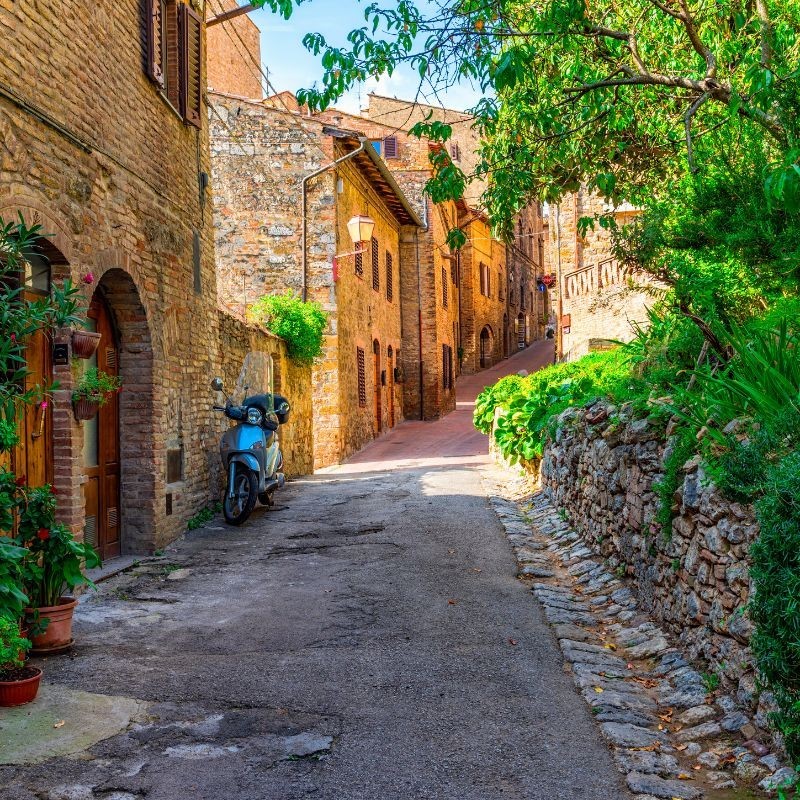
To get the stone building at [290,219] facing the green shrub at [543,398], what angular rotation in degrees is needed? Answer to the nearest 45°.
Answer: approximately 45° to its right

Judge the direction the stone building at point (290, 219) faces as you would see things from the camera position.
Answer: facing to the right of the viewer

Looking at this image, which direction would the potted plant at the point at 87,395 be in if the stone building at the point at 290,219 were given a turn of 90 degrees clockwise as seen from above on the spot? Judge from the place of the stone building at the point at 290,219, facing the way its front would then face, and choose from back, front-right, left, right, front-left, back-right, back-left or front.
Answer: front

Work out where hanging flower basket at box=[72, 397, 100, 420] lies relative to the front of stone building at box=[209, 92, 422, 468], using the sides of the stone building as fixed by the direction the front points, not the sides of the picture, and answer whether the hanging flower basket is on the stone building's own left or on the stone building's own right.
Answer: on the stone building's own right

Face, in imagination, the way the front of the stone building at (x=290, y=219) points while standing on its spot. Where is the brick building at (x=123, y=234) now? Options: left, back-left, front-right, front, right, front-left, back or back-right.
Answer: right

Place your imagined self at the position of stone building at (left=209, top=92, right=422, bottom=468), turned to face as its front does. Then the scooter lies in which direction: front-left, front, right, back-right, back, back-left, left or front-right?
right

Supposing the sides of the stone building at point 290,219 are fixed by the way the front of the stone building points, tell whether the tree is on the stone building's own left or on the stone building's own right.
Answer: on the stone building's own right

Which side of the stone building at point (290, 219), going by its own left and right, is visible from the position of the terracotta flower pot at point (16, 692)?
right

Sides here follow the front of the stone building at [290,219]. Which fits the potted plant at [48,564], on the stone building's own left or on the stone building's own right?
on the stone building's own right

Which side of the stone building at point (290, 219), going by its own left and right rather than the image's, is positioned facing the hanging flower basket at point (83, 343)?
right

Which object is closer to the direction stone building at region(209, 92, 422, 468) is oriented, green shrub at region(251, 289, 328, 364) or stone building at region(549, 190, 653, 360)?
the stone building

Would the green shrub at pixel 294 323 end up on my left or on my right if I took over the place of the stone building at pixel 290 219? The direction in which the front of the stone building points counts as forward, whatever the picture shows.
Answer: on my right

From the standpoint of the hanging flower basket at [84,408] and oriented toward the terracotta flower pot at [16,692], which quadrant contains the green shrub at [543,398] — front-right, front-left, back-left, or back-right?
back-left

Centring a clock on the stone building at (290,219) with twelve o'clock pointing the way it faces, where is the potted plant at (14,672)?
The potted plant is roughly at 3 o'clock from the stone building.
